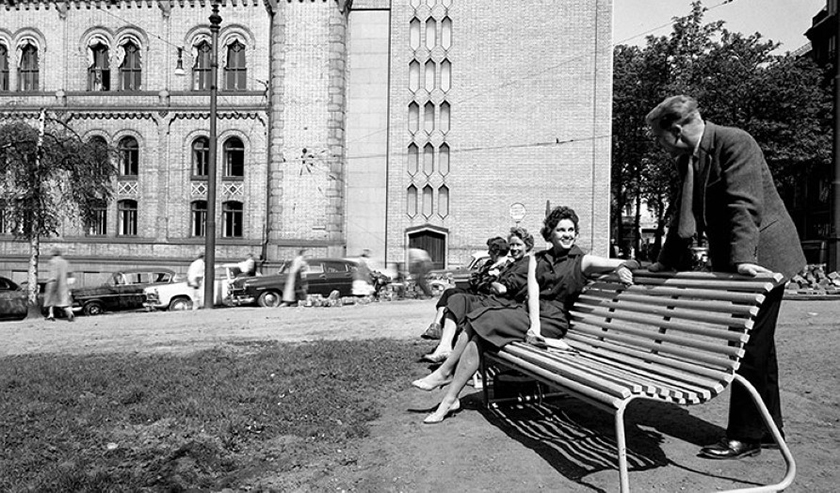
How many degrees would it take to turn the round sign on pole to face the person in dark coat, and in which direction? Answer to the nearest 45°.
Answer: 0° — it already faces them

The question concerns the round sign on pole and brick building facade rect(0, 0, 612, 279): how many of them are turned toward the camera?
2

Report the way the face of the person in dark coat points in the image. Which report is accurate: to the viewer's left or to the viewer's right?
to the viewer's left

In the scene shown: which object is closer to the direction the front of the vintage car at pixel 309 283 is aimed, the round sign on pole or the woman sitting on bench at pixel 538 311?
the woman sitting on bench

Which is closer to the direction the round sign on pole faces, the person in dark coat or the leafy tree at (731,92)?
the person in dark coat

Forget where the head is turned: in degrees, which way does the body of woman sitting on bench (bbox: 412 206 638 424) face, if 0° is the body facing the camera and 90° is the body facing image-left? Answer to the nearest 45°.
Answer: approximately 45°

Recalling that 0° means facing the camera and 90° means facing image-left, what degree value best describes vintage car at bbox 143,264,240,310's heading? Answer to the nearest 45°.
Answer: approximately 45°

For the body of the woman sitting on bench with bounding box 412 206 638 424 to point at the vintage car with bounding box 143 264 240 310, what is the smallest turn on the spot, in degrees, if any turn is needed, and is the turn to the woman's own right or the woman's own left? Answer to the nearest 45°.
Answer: approximately 90° to the woman's own right

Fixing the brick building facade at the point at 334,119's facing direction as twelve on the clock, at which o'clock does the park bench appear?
The park bench is roughly at 12 o'clock from the brick building facade.
